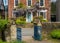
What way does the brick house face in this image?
toward the camera

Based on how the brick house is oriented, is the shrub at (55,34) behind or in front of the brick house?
in front

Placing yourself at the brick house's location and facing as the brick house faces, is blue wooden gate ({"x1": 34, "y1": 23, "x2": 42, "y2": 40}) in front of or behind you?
in front
